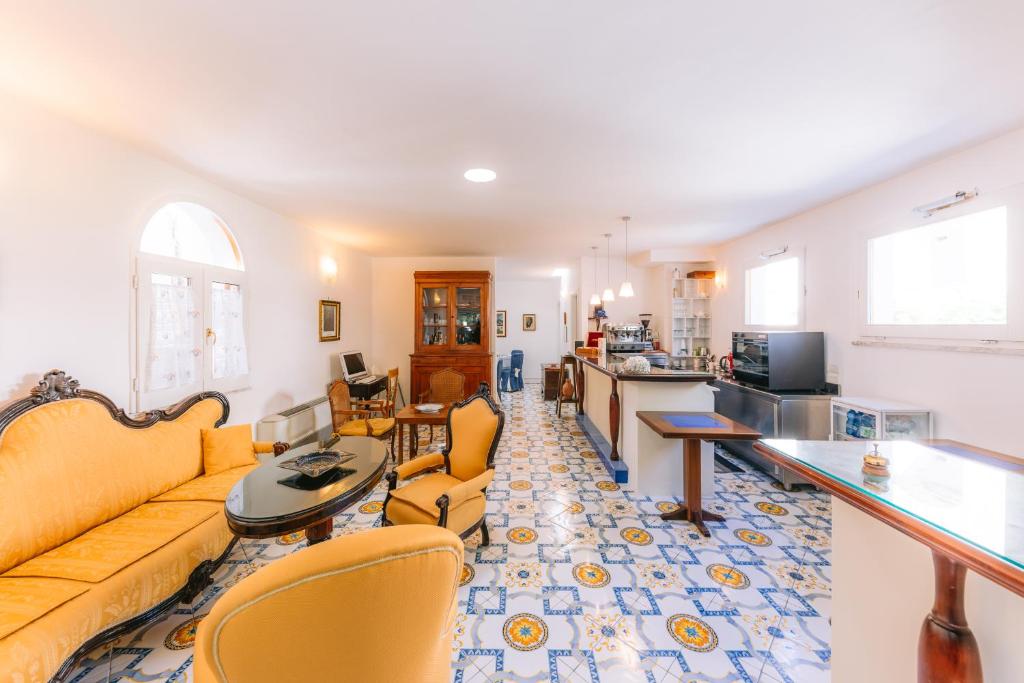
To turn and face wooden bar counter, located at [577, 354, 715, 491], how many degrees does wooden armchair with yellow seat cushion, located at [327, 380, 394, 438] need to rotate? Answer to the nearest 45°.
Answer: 0° — it already faces it

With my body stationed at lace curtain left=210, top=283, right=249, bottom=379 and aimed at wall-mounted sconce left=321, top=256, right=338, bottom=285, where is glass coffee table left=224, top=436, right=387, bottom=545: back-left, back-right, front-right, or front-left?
back-right

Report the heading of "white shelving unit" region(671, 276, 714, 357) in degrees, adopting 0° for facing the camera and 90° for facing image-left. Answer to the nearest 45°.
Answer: approximately 0°

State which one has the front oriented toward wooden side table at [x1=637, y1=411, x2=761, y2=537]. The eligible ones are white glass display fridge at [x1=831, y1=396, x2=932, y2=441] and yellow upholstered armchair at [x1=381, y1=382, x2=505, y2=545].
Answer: the white glass display fridge

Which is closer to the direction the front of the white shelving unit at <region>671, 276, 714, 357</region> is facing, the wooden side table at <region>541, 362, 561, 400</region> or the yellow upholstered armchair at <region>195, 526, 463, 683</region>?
the yellow upholstered armchair

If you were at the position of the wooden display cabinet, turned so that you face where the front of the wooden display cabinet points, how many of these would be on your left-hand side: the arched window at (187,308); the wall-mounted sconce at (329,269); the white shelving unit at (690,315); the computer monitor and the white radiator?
1

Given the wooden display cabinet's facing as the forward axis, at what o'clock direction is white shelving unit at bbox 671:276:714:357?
The white shelving unit is roughly at 9 o'clock from the wooden display cabinet.

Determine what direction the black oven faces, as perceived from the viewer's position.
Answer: facing the viewer and to the left of the viewer

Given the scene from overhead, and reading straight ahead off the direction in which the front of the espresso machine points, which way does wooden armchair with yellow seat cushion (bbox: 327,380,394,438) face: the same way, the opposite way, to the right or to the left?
to the left

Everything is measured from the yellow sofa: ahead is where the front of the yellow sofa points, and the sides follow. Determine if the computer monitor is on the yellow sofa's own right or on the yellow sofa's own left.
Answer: on the yellow sofa's own left

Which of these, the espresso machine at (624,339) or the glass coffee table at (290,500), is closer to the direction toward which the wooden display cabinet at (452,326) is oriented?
the glass coffee table

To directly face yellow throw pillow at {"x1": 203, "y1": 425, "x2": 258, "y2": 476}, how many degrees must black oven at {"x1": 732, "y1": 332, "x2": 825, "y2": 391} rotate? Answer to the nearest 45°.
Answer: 0° — it already faces it

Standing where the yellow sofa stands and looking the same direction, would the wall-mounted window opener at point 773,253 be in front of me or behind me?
in front

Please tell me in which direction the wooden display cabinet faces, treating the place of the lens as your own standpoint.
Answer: facing the viewer

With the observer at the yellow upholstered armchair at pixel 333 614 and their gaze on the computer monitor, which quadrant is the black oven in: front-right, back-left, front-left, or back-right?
front-right
